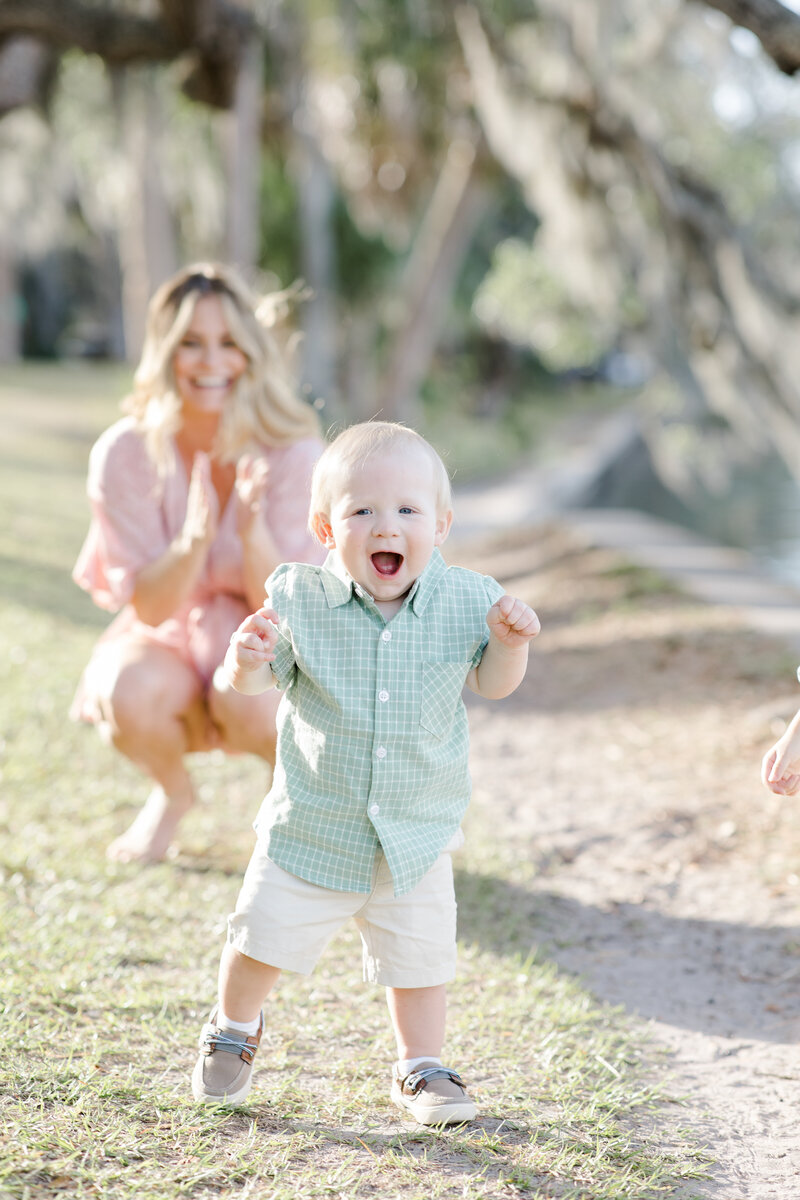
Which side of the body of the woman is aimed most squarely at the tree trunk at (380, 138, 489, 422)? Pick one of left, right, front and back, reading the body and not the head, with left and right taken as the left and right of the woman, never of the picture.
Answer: back

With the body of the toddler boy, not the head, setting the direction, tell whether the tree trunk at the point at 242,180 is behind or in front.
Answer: behind

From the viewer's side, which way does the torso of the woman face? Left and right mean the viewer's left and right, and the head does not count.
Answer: facing the viewer

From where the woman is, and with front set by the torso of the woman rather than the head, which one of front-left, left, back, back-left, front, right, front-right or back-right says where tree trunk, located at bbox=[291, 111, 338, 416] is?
back

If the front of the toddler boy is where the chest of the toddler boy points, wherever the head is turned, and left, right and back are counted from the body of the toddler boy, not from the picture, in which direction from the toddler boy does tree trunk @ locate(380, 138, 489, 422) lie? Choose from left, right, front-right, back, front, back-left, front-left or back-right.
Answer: back

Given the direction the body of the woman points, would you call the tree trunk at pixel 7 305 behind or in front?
behind

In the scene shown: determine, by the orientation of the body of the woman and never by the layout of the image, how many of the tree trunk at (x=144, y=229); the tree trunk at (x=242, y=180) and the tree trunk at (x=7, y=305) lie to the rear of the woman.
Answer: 3

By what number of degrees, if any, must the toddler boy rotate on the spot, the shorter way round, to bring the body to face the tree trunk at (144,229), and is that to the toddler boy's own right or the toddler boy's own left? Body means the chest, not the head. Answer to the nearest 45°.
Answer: approximately 180°

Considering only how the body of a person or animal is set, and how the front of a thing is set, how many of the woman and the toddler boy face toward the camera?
2
